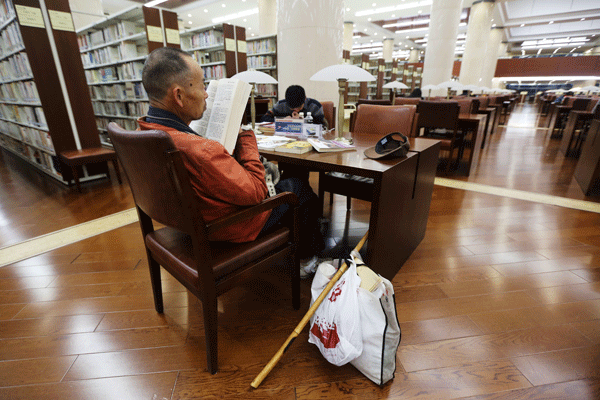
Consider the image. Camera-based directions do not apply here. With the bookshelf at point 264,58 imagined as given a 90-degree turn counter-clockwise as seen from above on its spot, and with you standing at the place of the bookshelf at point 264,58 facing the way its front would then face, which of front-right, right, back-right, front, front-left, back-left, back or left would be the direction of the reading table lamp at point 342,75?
front-right

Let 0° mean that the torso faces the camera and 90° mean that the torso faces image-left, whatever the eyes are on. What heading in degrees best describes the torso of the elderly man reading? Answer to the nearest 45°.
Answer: approximately 225°

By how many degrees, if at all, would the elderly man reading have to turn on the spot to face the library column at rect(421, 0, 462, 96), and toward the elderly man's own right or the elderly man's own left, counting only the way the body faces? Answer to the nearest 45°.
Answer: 0° — they already face it

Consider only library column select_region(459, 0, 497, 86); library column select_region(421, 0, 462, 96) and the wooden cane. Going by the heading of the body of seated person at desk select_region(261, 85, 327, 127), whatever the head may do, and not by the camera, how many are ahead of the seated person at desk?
1

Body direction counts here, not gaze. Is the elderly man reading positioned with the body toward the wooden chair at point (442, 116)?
yes

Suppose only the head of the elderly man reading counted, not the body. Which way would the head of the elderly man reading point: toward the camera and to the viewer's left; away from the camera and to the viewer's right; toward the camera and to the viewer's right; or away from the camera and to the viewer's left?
away from the camera and to the viewer's right

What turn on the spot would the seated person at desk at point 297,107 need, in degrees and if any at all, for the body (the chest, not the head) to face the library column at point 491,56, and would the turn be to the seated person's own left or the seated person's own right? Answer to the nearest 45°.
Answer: approximately 135° to the seated person's own left

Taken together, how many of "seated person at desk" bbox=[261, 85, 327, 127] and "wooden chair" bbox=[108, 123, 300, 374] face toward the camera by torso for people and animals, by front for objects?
1

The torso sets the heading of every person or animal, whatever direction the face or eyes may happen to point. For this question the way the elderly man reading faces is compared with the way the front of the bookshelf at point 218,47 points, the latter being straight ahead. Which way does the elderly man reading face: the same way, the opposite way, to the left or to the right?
the opposite way

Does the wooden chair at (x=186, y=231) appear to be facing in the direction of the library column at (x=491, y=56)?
yes

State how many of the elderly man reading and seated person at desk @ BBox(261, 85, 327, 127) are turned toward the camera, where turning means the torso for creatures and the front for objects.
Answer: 1

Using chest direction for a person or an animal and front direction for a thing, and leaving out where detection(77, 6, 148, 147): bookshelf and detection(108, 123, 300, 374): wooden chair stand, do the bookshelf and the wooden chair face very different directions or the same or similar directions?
very different directions

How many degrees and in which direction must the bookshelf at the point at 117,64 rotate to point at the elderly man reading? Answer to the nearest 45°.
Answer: approximately 45° to its left

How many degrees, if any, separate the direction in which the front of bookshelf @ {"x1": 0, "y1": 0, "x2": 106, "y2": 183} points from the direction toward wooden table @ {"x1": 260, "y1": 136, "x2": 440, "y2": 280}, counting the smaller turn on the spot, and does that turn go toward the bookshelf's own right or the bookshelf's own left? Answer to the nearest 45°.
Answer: approximately 45° to the bookshelf's own left
